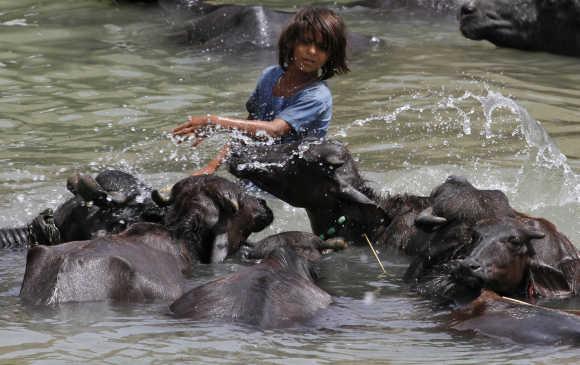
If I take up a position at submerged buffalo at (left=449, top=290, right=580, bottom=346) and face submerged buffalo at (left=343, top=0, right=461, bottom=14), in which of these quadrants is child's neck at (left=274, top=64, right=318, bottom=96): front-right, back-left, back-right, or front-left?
front-left

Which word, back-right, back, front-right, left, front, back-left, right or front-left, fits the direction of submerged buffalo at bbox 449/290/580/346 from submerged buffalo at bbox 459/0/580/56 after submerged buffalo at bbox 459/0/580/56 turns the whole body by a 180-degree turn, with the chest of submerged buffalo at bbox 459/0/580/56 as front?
right

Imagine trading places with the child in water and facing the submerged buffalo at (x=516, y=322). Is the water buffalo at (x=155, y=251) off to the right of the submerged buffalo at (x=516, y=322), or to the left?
right

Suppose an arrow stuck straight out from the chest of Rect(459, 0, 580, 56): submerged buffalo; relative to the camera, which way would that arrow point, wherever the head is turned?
to the viewer's left

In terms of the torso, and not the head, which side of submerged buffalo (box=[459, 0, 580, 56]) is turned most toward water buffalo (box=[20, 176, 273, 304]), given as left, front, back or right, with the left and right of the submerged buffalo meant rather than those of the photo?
left

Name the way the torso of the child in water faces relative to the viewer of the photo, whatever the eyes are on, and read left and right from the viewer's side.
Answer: facing the viewer and to the left of the viewer

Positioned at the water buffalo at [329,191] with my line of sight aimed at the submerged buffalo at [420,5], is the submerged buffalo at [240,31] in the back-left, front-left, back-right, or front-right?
front-left

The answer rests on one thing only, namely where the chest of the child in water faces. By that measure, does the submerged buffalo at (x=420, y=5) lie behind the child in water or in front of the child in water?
behind

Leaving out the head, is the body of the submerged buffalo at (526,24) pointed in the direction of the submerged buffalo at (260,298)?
no

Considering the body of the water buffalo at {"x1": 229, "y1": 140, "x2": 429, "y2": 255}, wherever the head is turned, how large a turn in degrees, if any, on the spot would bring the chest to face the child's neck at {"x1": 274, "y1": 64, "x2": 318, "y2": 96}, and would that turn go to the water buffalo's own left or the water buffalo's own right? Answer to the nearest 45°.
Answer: approximately 90° to the water buffalo's own right

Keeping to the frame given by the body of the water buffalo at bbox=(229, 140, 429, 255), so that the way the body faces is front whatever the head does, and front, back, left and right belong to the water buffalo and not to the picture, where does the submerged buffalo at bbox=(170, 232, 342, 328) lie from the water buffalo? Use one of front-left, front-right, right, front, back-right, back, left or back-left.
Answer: left

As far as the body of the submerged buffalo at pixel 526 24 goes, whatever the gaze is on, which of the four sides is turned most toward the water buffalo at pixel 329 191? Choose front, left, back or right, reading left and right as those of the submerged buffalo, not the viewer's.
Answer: left

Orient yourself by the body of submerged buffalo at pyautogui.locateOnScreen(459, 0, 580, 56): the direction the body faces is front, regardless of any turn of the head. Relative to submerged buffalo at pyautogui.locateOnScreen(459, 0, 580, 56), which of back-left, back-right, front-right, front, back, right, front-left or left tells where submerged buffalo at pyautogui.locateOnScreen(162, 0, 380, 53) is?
front

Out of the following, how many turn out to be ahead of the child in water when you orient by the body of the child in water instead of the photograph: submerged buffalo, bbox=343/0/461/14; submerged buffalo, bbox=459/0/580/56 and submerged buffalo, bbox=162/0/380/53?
0

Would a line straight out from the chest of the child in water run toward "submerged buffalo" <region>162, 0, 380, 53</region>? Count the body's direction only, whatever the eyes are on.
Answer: no

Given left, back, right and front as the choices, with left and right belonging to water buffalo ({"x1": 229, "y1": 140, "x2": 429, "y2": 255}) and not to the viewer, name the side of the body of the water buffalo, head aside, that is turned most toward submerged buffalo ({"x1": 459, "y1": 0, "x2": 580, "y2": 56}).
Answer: right

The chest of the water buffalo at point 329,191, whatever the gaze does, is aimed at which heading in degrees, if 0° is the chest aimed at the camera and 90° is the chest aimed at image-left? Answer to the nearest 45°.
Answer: approximately 90°
